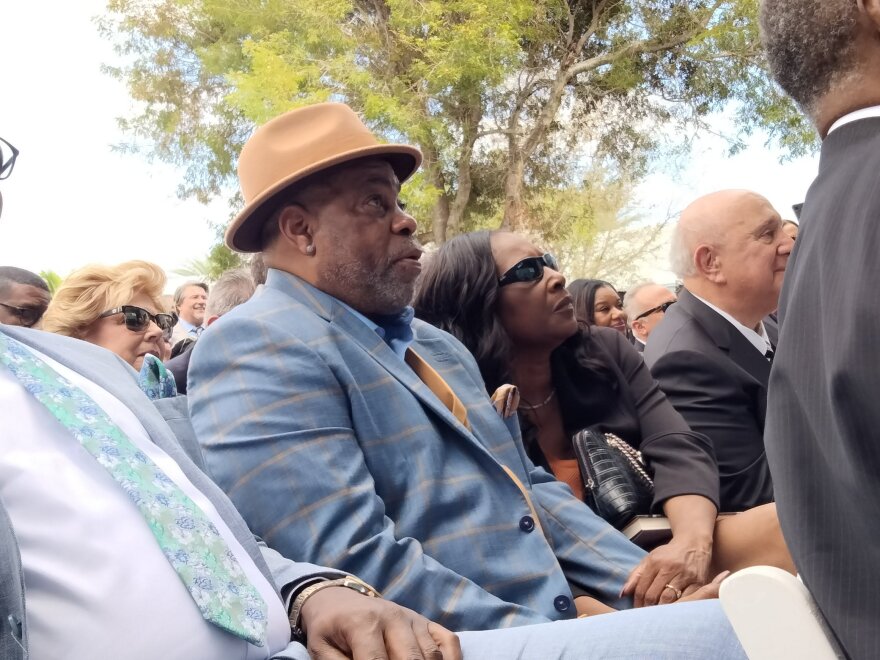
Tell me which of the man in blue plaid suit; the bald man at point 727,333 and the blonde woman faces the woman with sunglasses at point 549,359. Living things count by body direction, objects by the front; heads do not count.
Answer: the blonde woman

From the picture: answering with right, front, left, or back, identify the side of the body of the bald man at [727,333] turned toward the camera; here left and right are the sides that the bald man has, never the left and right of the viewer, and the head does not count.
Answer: right

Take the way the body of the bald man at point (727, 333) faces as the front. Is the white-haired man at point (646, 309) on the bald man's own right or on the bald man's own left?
on the bald man's own left

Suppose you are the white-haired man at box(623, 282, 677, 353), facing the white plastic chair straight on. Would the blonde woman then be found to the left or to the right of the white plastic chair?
right

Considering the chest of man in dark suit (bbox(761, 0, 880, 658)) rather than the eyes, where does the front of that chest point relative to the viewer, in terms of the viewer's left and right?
facing away from the viewer and to the right of the viewer

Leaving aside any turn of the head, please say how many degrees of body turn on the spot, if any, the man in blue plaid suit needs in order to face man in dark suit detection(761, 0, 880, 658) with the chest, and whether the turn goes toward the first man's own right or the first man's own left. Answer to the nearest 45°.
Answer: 0° — they already face them

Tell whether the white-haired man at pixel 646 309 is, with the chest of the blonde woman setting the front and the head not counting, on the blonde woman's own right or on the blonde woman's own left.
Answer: on the blonde woman's own left

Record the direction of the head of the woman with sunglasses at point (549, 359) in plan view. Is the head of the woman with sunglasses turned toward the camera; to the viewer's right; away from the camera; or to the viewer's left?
to the viewer's right

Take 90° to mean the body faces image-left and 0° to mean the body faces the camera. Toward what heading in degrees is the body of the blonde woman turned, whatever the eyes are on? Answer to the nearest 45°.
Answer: approximately 315°
